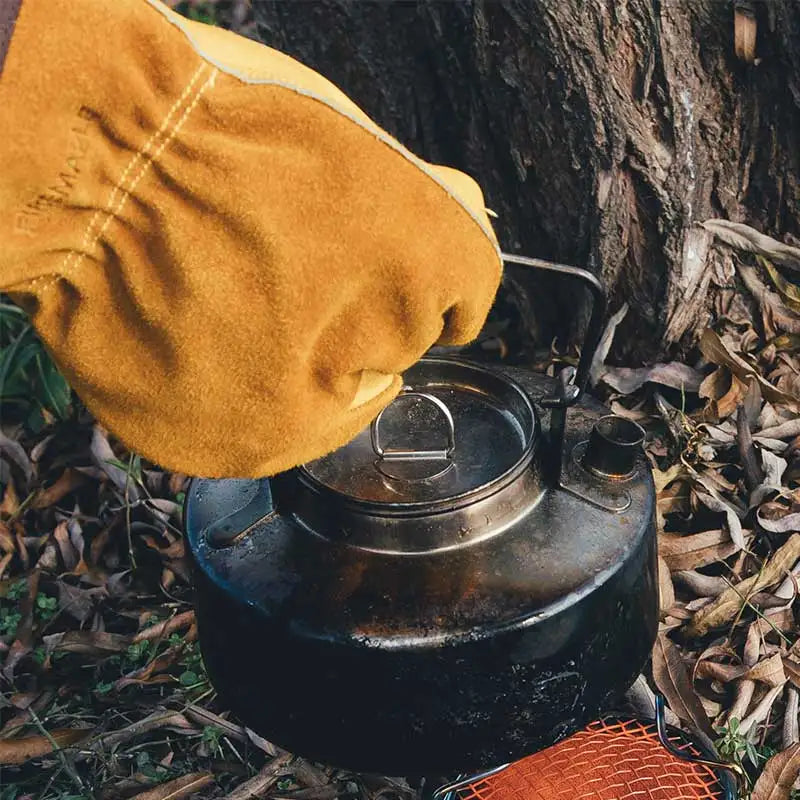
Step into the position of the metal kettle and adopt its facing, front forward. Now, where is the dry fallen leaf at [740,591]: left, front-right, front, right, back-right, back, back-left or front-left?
front-left

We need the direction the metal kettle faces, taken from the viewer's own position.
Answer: facing to the right of the viewer

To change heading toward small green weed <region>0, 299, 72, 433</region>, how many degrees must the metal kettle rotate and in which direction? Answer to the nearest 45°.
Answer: approximately 135° to its left

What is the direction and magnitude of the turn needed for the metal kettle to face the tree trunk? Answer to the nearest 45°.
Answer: approximately 90° to its left
